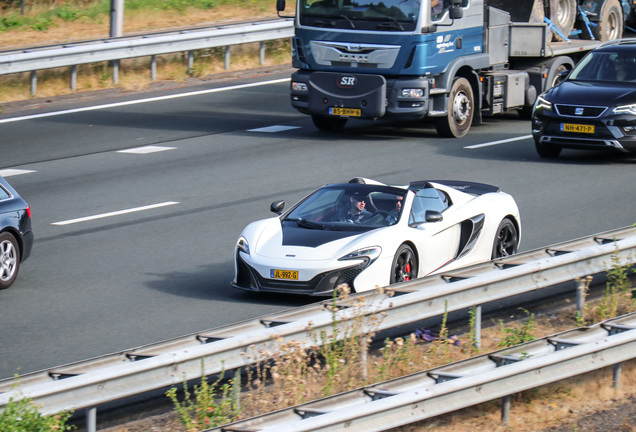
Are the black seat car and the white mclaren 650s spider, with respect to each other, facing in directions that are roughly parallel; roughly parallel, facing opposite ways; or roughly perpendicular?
roughly parallel

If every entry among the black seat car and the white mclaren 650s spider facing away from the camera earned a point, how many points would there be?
0

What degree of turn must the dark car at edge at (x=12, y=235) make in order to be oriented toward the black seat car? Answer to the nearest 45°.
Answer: approximately 180°

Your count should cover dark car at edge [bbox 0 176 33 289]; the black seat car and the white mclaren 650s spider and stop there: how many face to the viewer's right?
0

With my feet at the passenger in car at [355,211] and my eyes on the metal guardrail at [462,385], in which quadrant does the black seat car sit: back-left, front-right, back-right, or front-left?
back-left

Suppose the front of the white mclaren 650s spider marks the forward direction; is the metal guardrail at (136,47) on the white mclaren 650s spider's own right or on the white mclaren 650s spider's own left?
on the white mclaren 650s spider's own right

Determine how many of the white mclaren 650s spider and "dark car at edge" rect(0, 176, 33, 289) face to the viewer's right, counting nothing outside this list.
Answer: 0

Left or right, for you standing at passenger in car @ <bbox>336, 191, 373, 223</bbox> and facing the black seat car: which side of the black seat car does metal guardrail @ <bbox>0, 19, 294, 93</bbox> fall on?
left

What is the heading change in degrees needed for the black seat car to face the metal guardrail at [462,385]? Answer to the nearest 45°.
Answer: approximately 45° to its left

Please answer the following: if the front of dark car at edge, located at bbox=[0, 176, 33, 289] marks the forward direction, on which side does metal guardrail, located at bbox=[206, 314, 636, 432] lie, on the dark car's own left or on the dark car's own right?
on the dark car's own left

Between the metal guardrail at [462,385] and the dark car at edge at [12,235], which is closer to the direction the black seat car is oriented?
the dark car at edge

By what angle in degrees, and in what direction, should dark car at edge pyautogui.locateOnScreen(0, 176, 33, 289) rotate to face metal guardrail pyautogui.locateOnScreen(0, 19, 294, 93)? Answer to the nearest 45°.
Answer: approximately 135° to its right

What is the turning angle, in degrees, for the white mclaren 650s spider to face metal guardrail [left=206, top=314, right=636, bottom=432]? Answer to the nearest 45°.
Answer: approximately 45° to its left

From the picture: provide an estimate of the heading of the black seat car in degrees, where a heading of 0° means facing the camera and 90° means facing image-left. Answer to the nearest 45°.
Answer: approximately 45°

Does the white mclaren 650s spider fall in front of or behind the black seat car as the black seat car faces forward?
in front

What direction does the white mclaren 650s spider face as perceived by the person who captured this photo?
facing the viewer and to the left of the viewer

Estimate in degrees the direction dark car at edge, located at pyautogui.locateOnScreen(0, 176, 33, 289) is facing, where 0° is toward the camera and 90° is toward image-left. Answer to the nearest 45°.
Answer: approximately 45°
